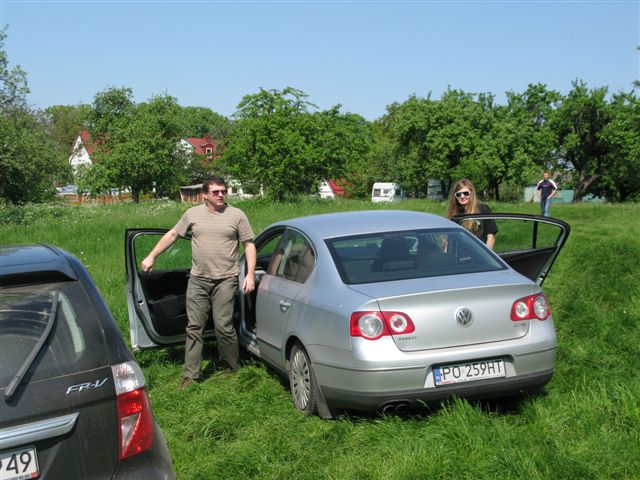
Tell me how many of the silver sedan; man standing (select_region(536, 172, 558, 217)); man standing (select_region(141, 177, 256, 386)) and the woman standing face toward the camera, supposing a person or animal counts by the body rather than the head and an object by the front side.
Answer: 3

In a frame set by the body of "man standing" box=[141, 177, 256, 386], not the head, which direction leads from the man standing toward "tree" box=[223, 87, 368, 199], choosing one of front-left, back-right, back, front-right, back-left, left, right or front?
back

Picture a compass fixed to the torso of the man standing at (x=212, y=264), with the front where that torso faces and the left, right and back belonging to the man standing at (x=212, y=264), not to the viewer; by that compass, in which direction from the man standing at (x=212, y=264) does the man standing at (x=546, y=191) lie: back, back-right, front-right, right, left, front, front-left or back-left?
back-left

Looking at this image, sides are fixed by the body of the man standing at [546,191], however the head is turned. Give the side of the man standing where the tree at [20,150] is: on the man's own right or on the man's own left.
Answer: on the man's own right

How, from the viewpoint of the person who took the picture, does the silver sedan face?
facing away from the viewer and to the left of the viewer

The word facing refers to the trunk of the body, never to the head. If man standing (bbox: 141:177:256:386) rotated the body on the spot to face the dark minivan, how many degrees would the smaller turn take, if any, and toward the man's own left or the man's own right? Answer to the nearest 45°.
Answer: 0° — they already face it

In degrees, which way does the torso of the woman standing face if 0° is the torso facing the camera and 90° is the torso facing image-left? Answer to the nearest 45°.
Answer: approximately 0°
